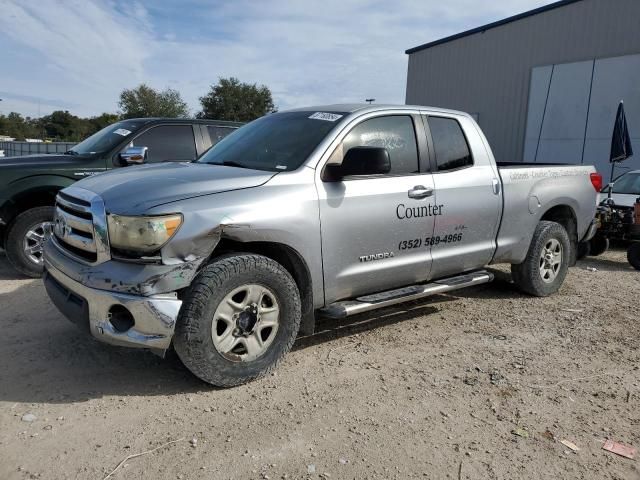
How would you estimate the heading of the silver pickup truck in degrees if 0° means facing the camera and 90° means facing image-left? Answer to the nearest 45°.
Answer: approximately 45°

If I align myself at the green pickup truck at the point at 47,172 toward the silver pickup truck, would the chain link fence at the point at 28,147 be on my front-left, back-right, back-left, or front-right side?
back-left

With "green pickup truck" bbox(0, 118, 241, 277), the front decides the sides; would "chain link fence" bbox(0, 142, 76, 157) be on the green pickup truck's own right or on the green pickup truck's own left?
on the green pickup truck's own right

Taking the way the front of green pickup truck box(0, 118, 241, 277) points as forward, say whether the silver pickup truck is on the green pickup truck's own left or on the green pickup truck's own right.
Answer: on the green pickup truck's own left

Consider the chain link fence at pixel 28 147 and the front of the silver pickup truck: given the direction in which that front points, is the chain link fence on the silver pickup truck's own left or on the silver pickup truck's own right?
on the silver pickup truck's own right

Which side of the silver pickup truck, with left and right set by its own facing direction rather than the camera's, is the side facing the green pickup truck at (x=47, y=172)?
right
